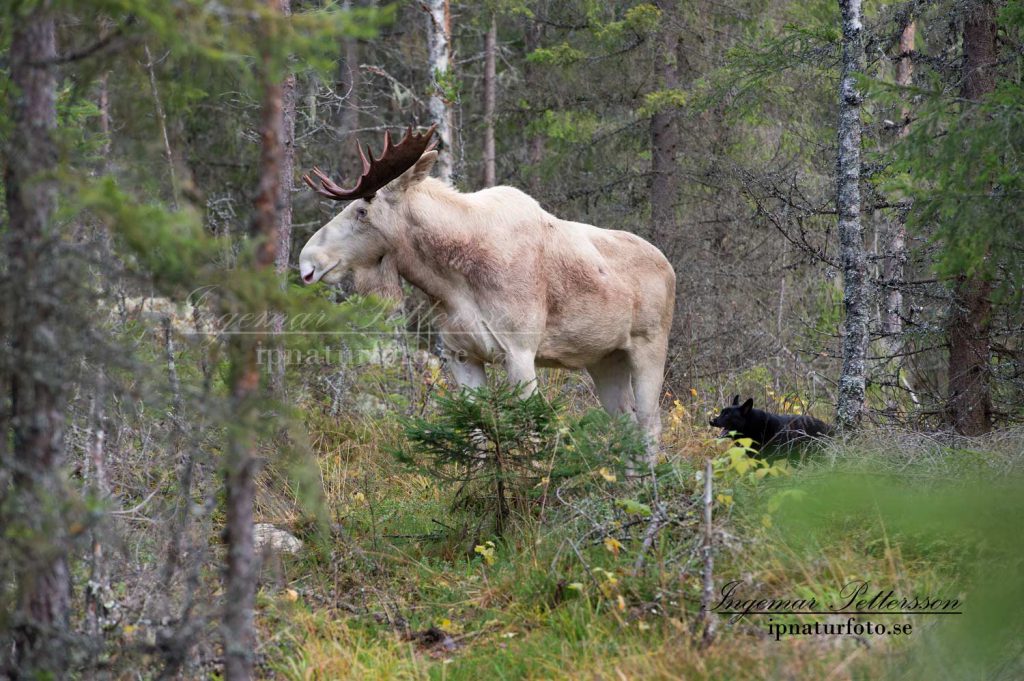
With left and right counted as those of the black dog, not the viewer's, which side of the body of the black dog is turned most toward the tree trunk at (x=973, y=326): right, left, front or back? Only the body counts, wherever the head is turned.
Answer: back

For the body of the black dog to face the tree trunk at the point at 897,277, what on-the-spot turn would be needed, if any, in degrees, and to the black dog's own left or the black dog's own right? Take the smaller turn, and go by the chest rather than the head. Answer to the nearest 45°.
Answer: approximately 90° to the black dog's own right

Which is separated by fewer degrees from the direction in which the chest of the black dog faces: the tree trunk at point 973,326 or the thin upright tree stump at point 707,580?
the thin upright tree stump

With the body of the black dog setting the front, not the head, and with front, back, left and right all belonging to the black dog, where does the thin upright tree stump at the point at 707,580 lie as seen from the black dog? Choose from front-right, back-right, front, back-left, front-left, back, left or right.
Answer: left

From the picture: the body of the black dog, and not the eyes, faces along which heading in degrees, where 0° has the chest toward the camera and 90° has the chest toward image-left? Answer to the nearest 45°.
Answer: approximately 90°

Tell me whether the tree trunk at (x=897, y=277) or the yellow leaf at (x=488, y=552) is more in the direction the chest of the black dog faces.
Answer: the yellow leaf

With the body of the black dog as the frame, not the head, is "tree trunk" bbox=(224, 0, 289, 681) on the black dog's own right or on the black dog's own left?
on the black dog's own left

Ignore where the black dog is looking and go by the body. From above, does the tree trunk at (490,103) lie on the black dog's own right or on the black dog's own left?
on the black dog's own right
